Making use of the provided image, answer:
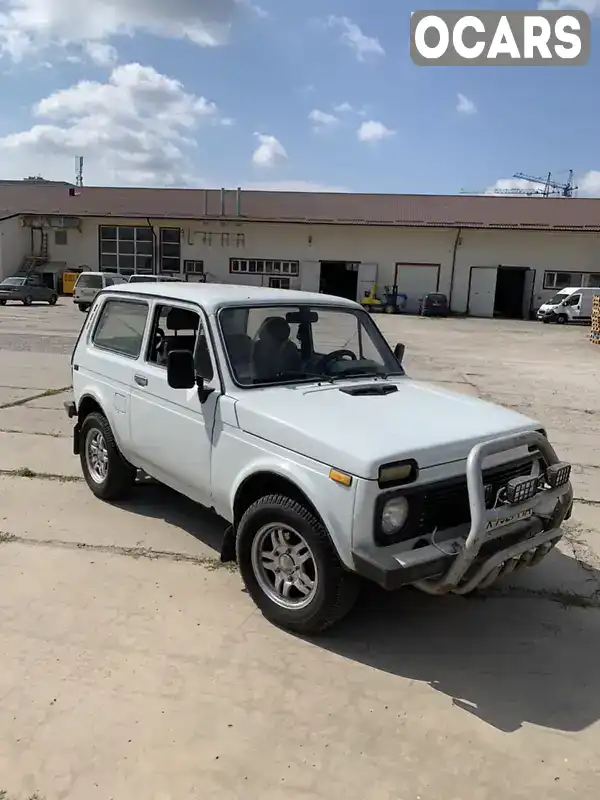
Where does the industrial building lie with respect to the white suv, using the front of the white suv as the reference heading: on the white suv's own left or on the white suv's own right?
on the white suv's own left

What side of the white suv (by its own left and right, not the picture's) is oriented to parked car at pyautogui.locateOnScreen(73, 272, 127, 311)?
back

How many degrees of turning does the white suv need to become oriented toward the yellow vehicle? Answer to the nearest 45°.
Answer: approximately 135° to its left

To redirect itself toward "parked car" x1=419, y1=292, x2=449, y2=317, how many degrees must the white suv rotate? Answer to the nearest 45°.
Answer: approximately 135° to its left

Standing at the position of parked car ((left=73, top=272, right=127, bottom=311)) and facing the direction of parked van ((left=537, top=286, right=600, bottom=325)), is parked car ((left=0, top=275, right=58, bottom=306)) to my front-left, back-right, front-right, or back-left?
back-left

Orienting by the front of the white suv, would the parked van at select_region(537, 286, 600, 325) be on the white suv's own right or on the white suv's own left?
on the white suv's own left

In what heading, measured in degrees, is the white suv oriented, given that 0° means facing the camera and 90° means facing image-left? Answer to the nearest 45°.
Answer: approximately 315°
